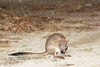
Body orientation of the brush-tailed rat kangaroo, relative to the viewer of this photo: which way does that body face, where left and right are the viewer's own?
facing the viewer and to the right of the viewer
